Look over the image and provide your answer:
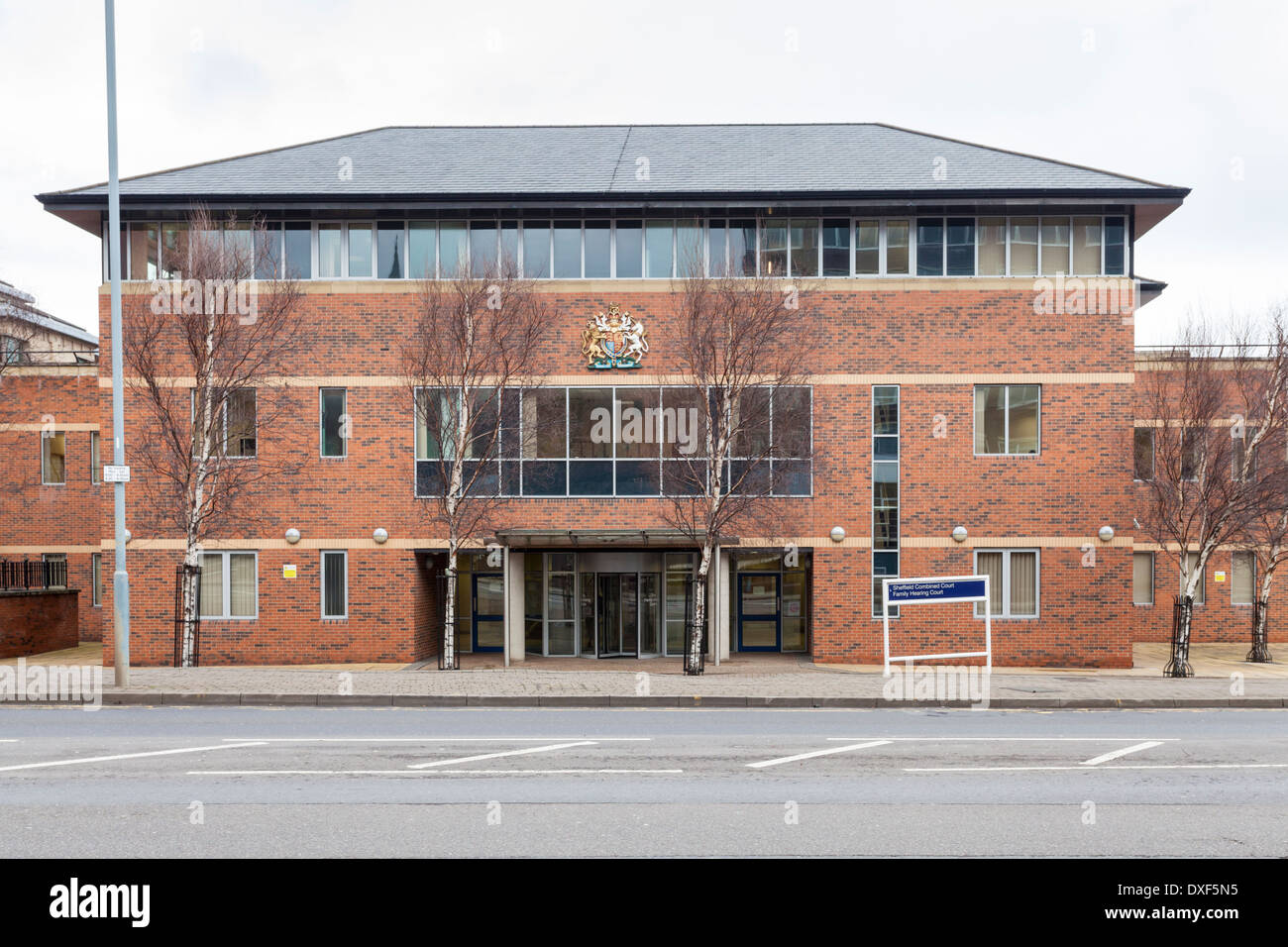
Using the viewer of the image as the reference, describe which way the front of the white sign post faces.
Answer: facing the viewer

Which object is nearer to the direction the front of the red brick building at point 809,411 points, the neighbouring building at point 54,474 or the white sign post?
the white sign post

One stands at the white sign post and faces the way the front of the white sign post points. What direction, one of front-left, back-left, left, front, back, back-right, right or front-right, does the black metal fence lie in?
right

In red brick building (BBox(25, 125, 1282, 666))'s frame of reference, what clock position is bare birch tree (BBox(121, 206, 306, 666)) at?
The bare birch tree is roughly at 3 o'clock from the red brick building.

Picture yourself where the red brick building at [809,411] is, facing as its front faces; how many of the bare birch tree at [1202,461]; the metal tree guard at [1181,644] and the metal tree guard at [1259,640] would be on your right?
0

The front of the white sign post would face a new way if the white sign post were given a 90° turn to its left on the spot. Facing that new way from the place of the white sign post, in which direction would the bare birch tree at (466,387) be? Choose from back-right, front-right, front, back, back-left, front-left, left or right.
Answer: back

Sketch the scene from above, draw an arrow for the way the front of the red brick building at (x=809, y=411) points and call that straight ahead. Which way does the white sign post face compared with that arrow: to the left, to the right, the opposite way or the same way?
the same way

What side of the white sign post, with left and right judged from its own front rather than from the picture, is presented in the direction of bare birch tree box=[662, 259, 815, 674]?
right

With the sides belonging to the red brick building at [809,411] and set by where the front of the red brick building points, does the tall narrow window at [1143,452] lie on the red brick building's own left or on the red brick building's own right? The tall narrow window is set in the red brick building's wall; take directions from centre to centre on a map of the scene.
on the red brick building's own left

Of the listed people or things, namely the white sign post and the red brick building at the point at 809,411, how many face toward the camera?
2

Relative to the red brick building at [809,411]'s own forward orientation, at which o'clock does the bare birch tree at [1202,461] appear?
The bare birch tree is roughly at 9 o'clock from the red brick building.

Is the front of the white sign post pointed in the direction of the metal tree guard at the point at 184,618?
no

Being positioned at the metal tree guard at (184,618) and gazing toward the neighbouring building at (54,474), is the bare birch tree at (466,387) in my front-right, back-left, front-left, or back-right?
back-right

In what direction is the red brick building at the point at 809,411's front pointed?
toward the camera

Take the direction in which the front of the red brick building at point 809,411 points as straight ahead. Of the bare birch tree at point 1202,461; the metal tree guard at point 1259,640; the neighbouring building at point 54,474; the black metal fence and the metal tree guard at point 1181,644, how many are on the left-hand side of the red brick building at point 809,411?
3
